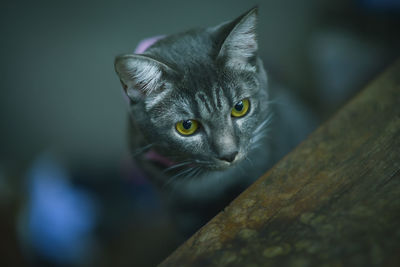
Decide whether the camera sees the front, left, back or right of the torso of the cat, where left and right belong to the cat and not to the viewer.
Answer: front
